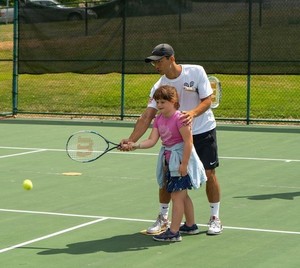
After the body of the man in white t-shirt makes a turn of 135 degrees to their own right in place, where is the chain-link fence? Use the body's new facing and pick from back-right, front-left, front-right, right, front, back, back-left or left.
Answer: front

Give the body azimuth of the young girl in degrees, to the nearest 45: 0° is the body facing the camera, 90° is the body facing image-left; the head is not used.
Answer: approximately 45°

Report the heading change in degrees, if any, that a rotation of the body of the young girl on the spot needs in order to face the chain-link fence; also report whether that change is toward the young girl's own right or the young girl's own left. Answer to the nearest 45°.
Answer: approximately 135° to the young girl's own right

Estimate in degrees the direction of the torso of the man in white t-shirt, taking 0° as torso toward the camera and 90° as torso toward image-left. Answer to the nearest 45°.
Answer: approximately 45°
